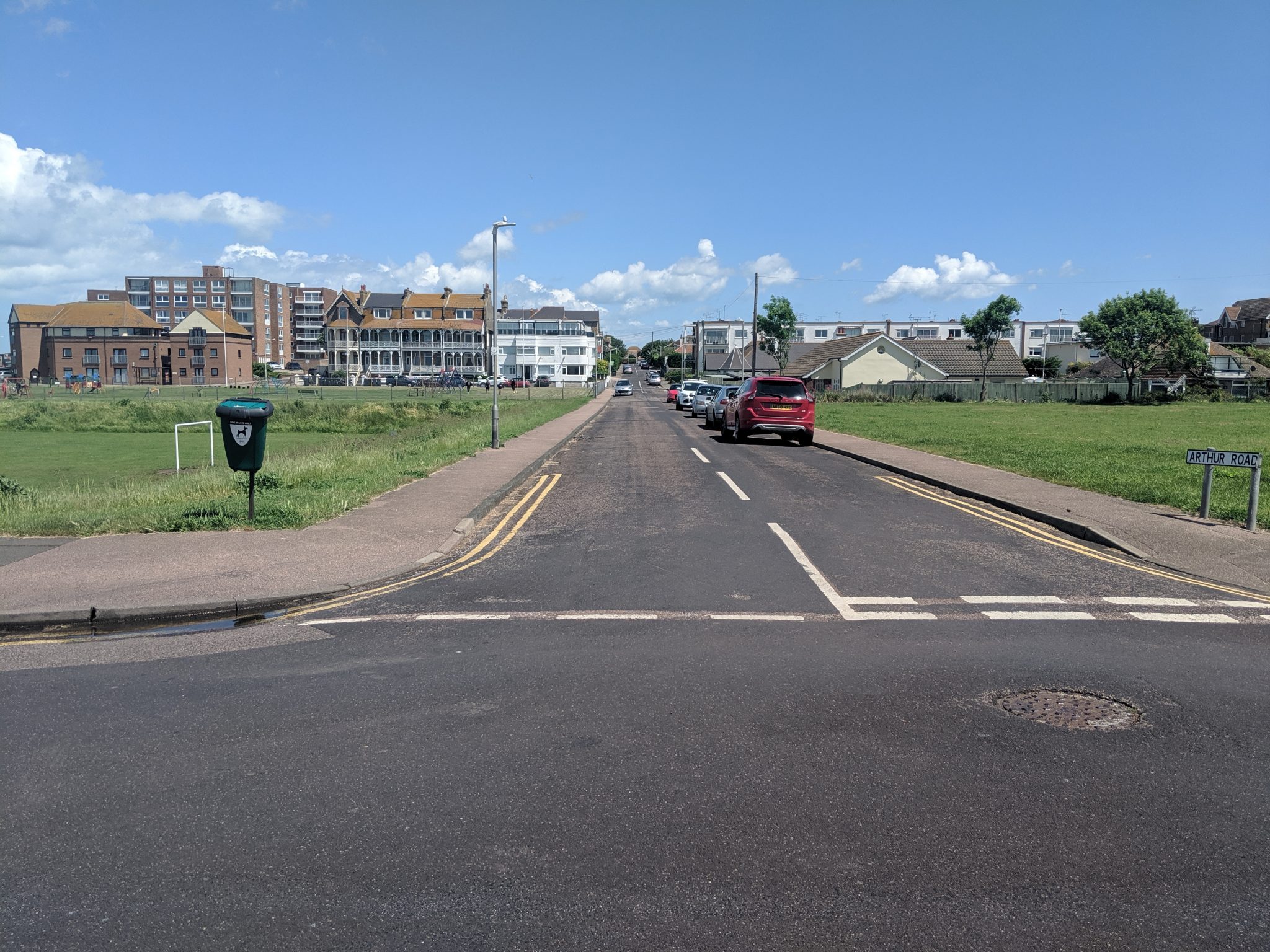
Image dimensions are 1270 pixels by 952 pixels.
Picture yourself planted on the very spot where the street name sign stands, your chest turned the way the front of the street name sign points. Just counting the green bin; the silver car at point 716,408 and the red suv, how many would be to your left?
0

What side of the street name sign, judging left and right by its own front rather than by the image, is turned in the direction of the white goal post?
right

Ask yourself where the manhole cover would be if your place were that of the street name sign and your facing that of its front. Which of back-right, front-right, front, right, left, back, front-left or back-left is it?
front

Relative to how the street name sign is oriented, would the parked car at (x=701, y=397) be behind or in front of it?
behind

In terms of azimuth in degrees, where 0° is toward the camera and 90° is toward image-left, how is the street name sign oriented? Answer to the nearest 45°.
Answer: approximately 0°

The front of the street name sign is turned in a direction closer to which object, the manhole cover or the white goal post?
the manhole cover

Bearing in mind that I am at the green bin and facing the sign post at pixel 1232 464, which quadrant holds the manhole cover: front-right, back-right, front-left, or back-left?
front-right

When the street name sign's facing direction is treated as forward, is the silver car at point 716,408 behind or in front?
behind

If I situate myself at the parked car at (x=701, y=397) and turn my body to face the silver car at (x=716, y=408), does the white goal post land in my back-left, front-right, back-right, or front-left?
front-right

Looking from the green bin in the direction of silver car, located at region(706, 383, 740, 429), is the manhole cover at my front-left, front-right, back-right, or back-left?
back-right

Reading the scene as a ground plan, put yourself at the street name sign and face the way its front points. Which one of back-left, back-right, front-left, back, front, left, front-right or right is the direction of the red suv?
back-right

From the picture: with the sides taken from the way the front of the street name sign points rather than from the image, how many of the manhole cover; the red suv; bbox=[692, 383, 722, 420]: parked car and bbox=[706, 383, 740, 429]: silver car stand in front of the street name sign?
1

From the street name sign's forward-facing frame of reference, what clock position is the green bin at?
The green bin is roughly at 2 o'clock from the street name sign.

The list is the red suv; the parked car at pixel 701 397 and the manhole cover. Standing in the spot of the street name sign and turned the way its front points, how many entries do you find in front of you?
1

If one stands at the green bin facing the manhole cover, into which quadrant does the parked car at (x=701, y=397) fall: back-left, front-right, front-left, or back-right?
back-left
